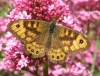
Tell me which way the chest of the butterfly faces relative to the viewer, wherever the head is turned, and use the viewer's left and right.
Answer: facing away from the viewer
